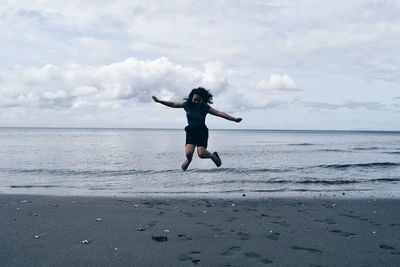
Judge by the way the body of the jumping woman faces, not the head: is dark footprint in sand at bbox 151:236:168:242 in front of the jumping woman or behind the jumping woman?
in front

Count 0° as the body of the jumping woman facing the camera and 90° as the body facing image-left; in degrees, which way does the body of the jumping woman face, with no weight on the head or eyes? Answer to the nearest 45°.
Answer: approximately 0°
